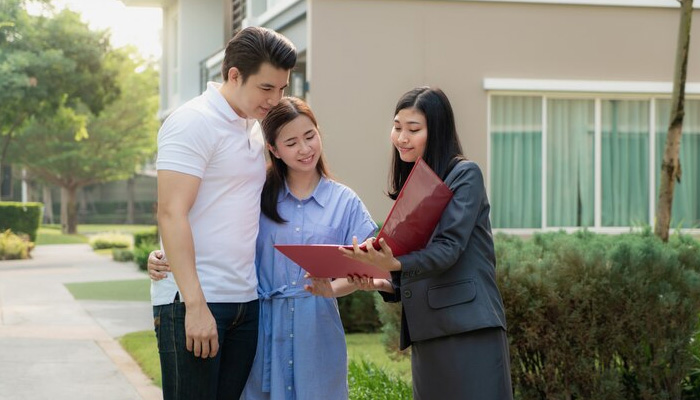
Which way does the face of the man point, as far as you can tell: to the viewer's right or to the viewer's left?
to the viewer's right

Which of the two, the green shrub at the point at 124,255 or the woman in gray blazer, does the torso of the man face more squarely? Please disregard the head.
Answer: the woman in gray blazer

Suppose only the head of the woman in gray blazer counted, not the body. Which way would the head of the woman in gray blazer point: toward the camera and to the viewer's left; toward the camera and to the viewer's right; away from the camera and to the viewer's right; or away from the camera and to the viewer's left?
toward the camera and to the viewer's left

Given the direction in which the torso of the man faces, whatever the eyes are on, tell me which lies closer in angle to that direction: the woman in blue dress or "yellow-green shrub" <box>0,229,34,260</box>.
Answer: the woman in blue dress

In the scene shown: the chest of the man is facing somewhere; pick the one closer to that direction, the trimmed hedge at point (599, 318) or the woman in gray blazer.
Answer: the woman in gray blazer

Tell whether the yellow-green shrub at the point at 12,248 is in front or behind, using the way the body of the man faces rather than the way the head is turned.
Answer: behind

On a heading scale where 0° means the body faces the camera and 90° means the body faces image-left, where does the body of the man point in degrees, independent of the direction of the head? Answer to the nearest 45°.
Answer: approximately 315°

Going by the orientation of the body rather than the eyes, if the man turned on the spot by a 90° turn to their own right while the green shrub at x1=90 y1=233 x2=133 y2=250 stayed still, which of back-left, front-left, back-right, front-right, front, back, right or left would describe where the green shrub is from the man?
back-right

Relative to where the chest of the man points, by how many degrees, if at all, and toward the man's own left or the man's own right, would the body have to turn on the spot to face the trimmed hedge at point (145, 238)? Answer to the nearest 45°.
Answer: approximately 135° to the man's own left

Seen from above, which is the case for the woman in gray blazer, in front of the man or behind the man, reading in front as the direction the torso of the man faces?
in front

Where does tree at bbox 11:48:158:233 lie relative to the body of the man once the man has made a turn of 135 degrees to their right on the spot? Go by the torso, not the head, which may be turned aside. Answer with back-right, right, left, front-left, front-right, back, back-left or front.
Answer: right

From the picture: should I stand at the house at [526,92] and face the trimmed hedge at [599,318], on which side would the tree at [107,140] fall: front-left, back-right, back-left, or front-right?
back-right

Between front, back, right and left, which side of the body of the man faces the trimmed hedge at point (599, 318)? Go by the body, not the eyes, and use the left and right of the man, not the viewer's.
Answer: left
